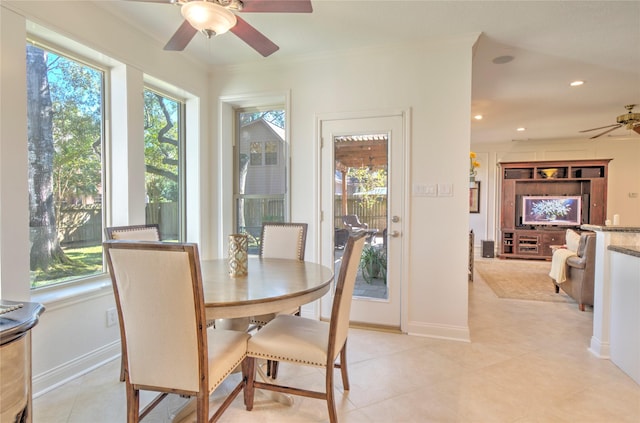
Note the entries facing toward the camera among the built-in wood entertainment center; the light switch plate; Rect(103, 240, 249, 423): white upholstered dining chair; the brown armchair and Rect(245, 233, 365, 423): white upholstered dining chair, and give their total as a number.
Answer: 2

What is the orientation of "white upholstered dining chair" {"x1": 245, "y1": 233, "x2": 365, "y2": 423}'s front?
to the viewer's left

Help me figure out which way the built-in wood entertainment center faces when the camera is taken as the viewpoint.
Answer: facing the viewer

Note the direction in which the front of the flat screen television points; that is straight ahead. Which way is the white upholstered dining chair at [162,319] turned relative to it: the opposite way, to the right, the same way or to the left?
the opposite way

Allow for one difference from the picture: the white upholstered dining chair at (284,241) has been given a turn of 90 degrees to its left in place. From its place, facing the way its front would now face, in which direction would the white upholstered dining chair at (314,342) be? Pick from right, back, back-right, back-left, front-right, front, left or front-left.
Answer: front-right

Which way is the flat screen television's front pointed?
toward the camera

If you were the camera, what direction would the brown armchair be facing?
facing away from the viewer and to the left of the viewer

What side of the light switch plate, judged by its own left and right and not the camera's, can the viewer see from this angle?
front

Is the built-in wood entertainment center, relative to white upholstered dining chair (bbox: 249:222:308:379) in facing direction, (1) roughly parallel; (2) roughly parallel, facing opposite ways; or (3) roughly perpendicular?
roughly parallel

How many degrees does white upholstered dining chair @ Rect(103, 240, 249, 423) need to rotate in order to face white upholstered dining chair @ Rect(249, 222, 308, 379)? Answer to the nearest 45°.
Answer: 0° — it already faces it

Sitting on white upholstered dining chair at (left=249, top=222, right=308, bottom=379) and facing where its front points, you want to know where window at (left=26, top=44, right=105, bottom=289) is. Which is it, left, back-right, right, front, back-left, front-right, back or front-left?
front-right

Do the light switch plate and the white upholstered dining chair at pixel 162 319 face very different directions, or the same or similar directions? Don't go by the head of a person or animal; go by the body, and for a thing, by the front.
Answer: very different directions

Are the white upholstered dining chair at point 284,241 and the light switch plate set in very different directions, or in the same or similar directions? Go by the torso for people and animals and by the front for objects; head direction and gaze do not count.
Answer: same or similar directions

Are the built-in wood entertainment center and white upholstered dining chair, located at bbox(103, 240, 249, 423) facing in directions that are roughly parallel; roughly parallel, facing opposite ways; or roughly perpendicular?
roughly parallel, facing opposite ways

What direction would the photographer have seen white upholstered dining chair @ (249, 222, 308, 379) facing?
facing the viewer and to the left of the viewer

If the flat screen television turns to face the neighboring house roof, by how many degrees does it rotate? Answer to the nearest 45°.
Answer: approximately 135° to its right

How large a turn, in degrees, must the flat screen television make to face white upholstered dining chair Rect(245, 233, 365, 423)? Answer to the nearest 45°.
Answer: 0° — it already faces it
